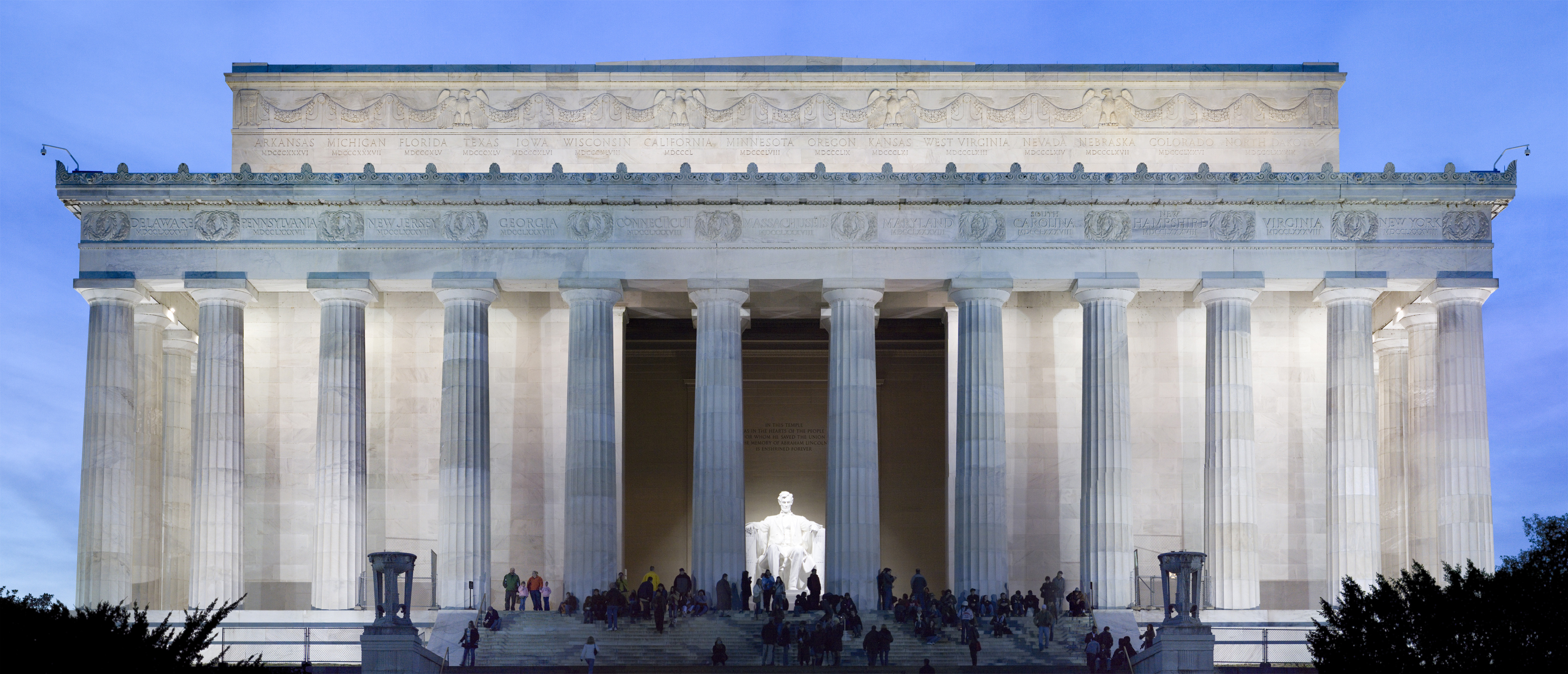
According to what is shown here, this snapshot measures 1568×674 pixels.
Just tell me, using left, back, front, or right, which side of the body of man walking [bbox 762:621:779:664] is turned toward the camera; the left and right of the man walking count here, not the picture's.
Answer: back

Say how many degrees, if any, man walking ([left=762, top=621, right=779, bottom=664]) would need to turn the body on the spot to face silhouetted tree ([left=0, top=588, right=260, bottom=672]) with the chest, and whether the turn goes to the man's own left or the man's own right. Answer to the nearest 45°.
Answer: approximately 135° to the man's own left

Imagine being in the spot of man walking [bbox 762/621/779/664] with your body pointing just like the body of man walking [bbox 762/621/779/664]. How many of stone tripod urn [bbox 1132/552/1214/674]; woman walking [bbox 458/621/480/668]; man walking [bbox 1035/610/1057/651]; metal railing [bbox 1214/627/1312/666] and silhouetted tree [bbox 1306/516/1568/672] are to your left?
1

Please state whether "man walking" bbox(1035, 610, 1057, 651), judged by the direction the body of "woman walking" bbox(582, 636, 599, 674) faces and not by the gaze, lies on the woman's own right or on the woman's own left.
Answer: on the woman's own right

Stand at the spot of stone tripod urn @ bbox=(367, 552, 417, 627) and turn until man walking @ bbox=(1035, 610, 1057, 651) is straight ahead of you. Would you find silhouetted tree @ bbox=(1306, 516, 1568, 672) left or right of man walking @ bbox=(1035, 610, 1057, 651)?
right

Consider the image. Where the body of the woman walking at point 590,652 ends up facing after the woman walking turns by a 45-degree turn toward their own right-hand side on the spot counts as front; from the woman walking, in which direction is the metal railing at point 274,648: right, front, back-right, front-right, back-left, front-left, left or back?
left

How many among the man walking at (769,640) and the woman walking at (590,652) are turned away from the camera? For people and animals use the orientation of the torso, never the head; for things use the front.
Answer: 2

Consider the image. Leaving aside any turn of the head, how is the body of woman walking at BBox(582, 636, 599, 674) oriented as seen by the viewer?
away from the camera

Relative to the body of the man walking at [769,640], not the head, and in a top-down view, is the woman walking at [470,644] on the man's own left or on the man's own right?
on the man's own left

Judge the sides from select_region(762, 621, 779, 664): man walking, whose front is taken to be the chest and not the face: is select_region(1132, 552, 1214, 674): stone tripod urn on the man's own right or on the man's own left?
on the man's own right
